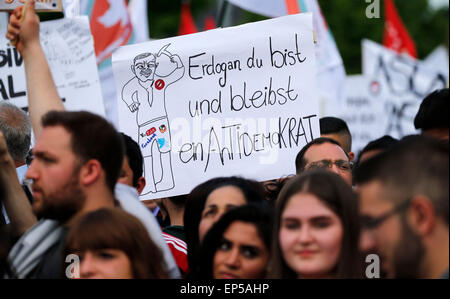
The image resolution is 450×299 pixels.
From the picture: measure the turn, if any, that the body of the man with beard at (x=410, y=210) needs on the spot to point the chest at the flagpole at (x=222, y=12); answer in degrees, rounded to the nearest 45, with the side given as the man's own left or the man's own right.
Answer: approximately 90° to the man's own right

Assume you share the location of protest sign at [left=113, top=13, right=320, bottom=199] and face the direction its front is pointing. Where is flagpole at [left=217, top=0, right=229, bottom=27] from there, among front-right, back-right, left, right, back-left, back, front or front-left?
back

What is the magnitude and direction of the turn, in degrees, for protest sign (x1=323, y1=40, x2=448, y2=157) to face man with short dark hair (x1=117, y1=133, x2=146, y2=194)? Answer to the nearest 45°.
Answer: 0° — it already faces them

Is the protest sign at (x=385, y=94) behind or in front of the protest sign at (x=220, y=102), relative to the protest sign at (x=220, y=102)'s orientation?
behind

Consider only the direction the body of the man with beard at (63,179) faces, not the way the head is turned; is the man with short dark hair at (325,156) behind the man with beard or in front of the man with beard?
behind

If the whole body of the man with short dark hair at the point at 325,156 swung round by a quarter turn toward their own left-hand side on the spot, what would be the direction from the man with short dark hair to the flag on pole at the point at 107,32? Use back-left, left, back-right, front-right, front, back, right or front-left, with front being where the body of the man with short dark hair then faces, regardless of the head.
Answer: left

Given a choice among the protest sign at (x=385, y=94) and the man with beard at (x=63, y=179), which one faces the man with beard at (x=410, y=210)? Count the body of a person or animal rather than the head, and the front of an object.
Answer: the protest sign

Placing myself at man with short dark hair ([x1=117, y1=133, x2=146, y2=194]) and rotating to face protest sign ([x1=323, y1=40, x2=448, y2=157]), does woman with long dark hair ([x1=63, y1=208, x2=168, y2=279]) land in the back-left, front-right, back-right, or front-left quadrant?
back-right
